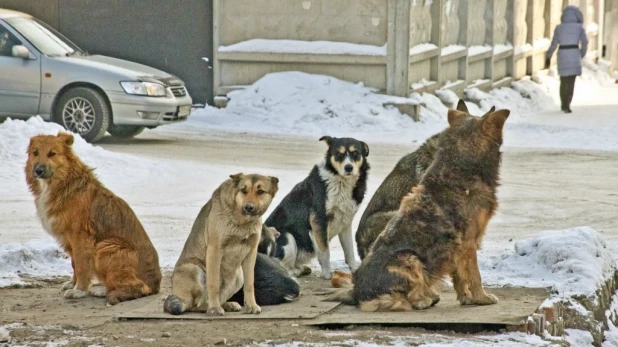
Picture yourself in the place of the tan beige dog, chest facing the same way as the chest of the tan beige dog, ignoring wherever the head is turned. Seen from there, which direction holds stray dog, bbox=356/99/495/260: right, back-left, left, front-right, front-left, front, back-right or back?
left

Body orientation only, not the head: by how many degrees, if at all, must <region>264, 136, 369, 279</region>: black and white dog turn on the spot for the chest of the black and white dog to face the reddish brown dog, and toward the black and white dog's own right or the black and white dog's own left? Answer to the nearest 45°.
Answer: approximately 90° to the black and white dog's own right

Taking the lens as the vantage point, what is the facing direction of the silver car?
facing the viewer and to the right of the viewer

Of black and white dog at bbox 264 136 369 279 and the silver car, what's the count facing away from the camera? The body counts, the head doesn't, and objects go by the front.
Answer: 0

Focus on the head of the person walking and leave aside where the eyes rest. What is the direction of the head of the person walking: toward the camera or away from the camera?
away from the camera

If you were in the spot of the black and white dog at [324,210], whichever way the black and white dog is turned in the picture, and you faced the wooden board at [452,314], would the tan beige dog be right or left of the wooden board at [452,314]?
right

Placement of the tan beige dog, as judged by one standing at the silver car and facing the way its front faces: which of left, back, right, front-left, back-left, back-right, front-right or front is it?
front-right

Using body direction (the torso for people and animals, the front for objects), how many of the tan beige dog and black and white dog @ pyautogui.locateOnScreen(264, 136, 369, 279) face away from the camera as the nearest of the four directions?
0

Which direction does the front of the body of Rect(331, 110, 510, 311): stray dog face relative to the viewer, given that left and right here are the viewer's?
facing away from the viewer and to the right of the viewer
